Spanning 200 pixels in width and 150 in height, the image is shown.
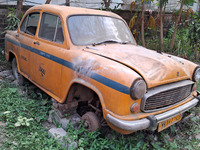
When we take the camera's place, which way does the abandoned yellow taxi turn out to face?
facing the viewer and to the right of the viewer
